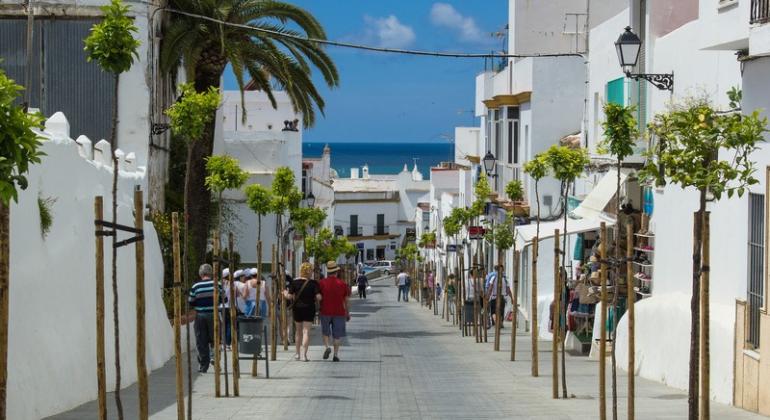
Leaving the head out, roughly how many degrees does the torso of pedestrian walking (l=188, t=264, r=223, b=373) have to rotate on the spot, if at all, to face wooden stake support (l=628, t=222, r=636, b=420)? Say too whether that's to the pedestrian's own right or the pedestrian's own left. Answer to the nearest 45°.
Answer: approximately 135° to the pedestrian's own right

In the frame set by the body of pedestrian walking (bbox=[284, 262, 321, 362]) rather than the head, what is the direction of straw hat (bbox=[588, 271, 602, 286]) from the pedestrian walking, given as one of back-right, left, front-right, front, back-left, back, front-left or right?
right

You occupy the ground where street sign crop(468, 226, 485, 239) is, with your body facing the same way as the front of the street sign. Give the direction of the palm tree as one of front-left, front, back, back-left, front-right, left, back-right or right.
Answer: front-right

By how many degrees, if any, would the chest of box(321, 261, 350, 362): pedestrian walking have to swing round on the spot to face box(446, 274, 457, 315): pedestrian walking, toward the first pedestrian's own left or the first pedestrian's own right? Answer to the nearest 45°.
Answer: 0° — they already face them

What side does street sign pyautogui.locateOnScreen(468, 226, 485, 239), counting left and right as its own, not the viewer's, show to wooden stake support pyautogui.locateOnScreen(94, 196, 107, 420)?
front

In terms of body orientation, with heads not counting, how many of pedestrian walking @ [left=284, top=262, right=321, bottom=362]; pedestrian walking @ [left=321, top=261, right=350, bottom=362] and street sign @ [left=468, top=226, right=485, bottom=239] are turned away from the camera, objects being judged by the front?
2

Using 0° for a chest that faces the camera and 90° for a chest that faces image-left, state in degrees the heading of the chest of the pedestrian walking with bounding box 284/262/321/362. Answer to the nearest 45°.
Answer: approximately 180°

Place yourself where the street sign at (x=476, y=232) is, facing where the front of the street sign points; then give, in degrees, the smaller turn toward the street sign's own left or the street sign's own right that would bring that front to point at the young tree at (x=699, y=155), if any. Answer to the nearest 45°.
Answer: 0° — it already faces it

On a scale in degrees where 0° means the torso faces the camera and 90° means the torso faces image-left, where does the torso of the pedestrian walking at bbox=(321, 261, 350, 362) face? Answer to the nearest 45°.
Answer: approximately 180°

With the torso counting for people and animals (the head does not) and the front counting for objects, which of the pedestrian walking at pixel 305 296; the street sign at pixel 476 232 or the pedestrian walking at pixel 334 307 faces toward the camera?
the street sign

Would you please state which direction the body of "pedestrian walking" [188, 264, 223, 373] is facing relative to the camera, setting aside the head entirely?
away from the camera

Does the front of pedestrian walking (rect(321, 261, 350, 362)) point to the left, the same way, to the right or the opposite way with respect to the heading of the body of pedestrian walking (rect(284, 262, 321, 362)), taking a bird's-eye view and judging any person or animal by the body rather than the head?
the same way

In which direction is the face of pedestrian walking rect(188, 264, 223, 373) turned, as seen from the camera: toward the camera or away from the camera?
away from the camera

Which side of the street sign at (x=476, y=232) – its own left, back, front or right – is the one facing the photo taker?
front
